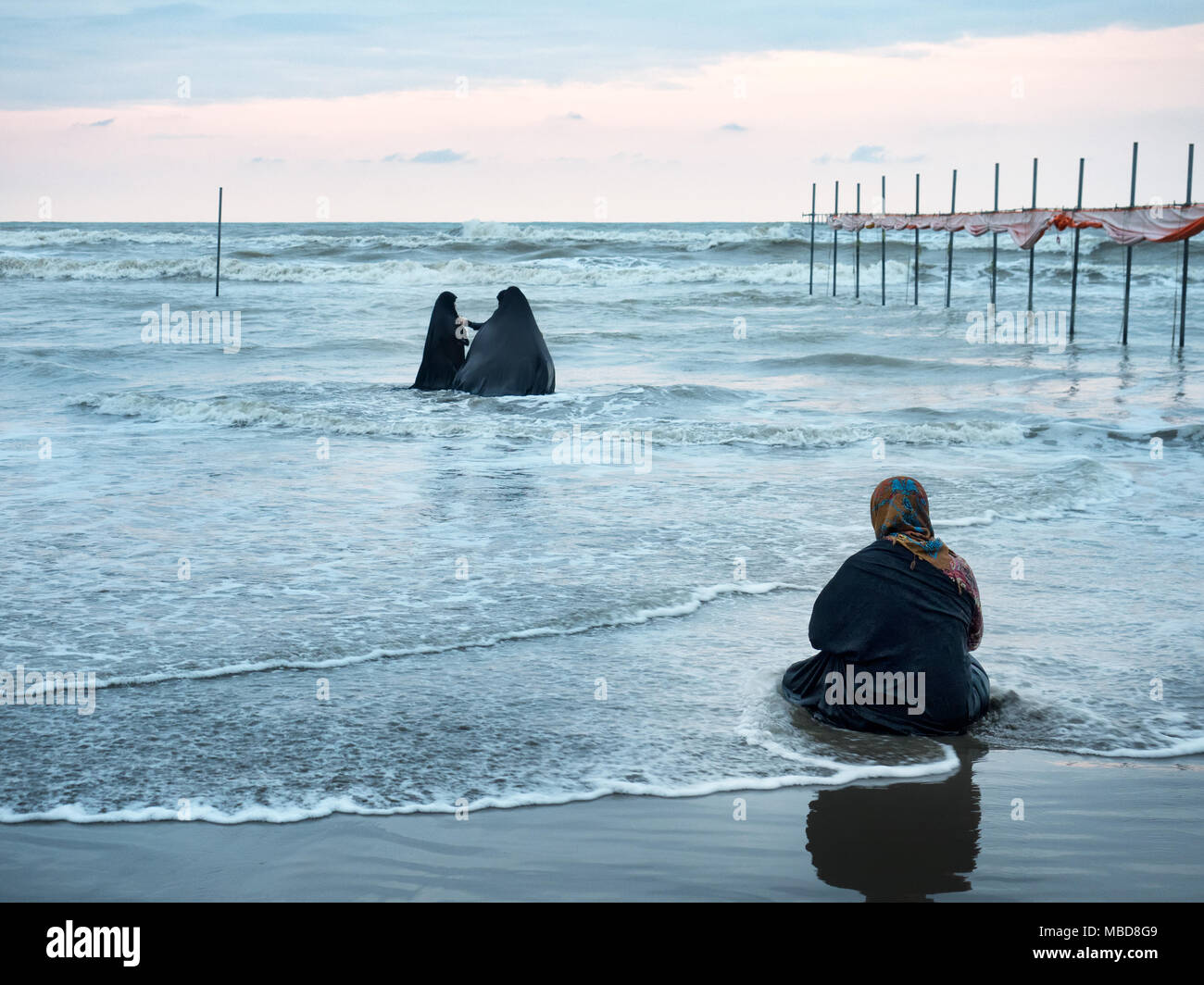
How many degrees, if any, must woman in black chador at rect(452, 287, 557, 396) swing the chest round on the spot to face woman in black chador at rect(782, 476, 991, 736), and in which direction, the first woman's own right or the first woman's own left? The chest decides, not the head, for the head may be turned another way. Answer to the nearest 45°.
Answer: approximately 135° to the first woman's own left

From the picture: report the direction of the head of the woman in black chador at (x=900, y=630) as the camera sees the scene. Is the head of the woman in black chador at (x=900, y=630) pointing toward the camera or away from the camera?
away from the camera

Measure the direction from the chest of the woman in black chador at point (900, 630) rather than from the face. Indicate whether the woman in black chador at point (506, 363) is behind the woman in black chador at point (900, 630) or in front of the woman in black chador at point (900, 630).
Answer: in front

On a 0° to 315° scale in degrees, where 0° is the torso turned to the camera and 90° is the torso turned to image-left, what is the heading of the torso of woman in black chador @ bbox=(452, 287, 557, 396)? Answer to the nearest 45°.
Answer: approximately 135°

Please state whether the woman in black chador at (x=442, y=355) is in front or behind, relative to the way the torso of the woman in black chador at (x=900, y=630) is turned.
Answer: in front

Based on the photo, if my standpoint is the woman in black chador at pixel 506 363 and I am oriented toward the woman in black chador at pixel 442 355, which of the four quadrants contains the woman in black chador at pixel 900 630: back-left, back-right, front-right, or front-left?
back-left

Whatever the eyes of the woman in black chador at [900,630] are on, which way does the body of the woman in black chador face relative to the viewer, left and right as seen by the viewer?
facing away from the viewer

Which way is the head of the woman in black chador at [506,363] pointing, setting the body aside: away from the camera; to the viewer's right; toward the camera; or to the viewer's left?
away from the camera

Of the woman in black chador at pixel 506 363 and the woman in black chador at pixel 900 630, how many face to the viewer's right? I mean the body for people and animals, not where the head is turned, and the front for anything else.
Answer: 0

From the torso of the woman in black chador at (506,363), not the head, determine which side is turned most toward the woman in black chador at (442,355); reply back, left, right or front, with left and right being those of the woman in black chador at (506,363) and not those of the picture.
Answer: front

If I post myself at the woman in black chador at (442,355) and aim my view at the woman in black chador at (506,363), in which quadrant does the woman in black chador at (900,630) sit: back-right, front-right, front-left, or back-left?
front-right
